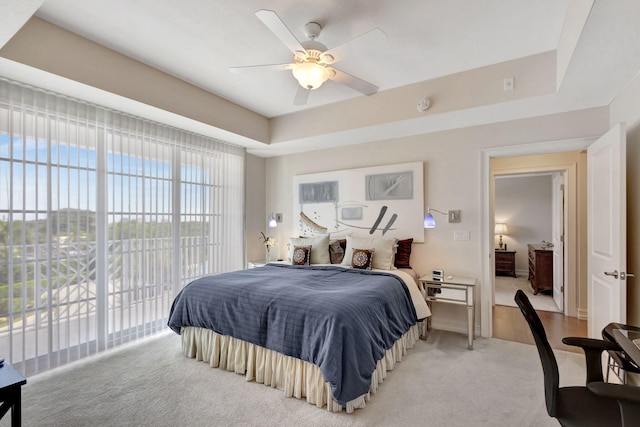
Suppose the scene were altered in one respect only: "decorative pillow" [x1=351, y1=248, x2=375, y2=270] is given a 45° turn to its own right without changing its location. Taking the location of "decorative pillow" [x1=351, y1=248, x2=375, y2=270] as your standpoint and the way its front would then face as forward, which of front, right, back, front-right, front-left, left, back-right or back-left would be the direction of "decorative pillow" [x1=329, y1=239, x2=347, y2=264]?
right

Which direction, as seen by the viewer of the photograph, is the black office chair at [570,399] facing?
facing to the right of the viewer

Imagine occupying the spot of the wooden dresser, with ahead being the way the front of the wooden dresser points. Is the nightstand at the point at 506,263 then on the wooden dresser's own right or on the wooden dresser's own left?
on the wooden dresser's own right

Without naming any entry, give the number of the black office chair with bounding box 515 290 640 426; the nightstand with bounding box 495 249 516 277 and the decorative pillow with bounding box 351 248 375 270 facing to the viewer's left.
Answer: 0

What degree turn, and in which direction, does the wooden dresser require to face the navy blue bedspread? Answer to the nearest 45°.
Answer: approximately 90° to its left

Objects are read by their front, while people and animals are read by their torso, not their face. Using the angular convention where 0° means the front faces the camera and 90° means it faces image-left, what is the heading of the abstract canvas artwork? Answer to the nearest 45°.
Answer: approximately 45°

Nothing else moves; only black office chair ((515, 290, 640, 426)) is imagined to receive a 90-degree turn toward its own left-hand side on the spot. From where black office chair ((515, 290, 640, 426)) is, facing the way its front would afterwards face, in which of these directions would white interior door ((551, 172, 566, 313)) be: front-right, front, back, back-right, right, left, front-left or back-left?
front

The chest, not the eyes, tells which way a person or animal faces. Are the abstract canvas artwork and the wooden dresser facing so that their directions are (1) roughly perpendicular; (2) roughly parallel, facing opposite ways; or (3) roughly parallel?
roughly perpendicular

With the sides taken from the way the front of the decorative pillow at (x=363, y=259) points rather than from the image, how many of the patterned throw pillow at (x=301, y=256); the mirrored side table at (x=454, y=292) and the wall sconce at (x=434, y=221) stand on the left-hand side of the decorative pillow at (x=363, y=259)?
2

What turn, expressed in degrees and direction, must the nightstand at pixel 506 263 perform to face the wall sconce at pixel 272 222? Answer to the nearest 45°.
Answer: approximately 45° to its right

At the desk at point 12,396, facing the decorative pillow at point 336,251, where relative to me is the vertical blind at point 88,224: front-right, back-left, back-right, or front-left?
front-left

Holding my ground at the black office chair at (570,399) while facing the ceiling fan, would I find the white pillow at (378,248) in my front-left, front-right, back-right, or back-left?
front-right

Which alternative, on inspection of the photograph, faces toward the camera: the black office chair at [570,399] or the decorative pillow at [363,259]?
the decorative pillow

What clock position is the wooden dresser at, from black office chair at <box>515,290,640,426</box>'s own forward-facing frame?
The wooden dresser is roughly at 9 o'clock from the black office chair.

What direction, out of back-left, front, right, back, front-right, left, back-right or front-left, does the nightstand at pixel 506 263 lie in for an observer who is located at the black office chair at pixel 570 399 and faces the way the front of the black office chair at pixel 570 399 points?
left
